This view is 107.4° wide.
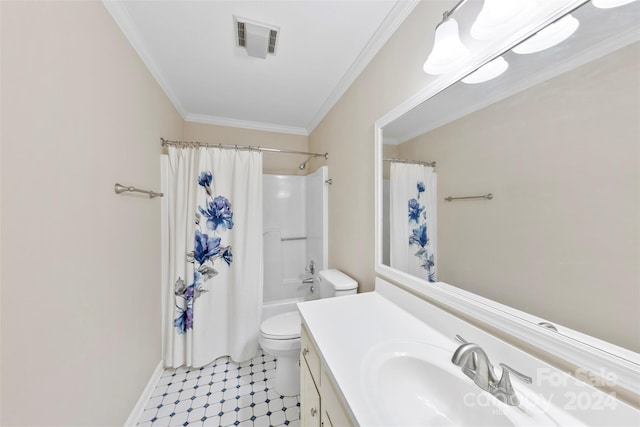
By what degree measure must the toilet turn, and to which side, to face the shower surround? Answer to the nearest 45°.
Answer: approximately 90° to its right

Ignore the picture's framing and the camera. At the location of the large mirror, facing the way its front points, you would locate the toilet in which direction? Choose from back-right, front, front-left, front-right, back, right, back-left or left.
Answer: front-right

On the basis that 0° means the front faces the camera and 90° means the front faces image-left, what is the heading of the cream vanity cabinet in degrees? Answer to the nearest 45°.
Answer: approximately 90°

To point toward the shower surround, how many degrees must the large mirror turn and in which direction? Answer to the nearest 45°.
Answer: approximately 90° to its right

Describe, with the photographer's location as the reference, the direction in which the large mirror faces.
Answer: facing the viewer and to the left of the viewer

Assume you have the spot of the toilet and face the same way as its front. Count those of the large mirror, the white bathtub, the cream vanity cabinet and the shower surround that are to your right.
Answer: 2
